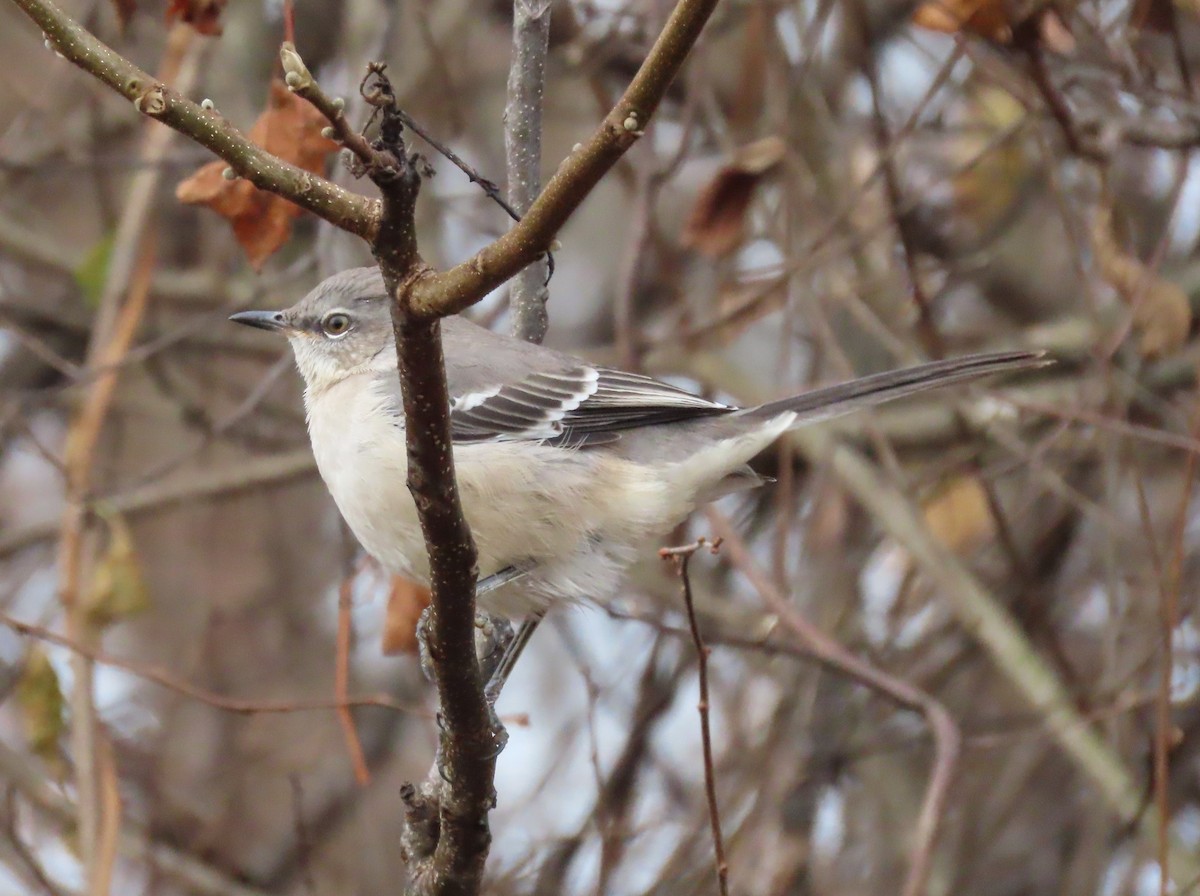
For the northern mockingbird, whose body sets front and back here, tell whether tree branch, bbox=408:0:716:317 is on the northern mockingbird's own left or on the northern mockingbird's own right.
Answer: on the northern mockingbird's own left

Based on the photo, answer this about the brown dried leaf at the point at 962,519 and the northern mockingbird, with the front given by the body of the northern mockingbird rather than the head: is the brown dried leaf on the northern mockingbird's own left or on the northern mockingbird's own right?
on the northern mockingbird's own right

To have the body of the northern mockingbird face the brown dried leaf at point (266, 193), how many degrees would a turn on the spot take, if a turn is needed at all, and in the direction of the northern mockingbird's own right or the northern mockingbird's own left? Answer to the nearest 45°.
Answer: approximately 45° to the northern mockingbird's own left

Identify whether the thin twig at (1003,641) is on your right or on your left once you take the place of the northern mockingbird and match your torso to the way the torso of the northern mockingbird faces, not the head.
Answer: on your right

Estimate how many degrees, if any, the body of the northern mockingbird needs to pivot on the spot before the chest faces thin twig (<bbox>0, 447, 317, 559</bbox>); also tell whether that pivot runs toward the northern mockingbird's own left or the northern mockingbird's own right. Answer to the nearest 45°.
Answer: approximately 45° to the northern mockingbird's own right

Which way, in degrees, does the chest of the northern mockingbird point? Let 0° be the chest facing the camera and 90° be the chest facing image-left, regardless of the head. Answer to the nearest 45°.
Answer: approximately 90°

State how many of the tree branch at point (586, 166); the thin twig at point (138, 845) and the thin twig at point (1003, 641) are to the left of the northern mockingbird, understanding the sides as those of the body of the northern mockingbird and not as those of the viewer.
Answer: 1
